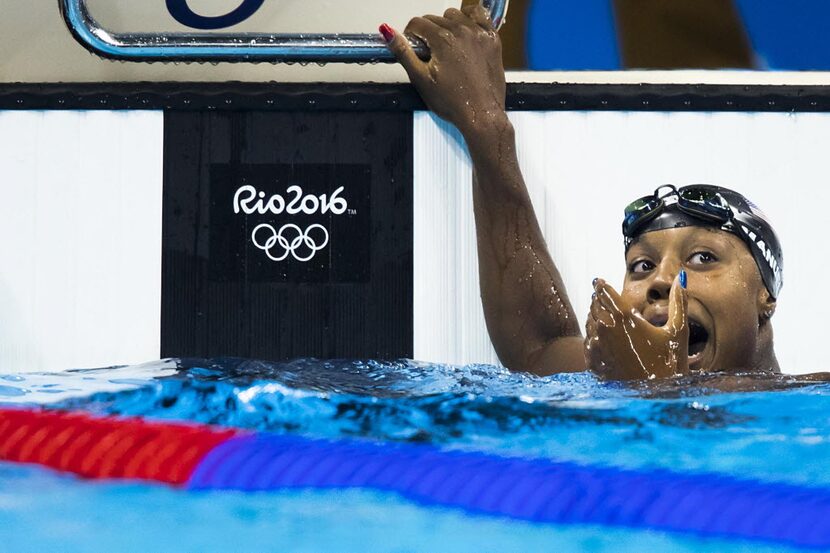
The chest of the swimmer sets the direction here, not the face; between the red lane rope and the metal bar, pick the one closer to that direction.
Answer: the red lane rope

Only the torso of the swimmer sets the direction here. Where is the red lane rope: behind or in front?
in front
